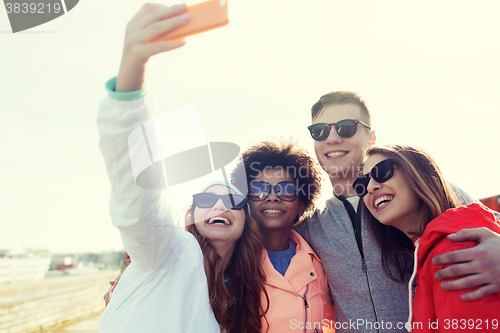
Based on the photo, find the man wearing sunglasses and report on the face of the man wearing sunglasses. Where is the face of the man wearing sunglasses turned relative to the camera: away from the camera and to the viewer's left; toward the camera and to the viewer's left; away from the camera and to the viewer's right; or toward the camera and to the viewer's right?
toward the camera and to the viewer's left

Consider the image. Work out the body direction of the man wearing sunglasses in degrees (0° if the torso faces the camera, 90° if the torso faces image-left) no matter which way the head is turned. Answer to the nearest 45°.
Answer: approximately 0°
